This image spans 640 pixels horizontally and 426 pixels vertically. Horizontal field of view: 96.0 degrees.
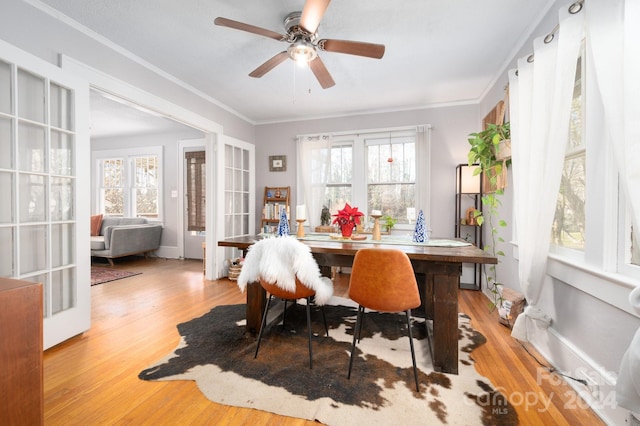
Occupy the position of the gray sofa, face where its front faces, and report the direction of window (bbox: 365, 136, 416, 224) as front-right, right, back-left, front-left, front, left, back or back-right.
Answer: left

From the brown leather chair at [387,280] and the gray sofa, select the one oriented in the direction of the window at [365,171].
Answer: the brown leather chair

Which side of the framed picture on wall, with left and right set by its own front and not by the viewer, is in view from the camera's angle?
front

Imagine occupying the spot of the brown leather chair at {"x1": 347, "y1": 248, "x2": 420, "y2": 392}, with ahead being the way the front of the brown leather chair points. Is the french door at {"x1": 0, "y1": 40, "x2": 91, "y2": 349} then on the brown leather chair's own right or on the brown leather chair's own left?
on the brown leather chair's own left

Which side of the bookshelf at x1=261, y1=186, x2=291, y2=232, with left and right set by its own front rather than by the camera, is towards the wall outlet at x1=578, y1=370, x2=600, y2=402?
front

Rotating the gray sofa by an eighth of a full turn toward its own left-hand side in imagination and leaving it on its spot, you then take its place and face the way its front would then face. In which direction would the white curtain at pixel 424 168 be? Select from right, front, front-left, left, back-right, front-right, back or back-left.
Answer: front-left

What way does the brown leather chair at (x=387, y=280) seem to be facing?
away from the camera

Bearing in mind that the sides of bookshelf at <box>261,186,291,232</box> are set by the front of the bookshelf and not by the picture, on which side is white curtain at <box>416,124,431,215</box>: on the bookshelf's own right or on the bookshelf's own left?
on the bookshelf's own left

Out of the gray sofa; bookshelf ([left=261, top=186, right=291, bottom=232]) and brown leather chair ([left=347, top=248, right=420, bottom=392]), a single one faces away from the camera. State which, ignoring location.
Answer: the brown leather chair

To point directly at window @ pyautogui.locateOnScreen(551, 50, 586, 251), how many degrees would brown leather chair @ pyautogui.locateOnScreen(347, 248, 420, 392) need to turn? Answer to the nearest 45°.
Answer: approximately 45° to its right

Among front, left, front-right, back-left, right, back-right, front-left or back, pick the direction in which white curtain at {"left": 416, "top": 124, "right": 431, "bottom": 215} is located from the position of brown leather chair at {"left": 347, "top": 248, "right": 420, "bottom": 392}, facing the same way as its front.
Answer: front

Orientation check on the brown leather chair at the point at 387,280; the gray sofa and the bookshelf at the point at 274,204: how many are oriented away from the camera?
1

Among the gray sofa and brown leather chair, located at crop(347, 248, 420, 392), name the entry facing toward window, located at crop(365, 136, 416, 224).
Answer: the brown leather chair

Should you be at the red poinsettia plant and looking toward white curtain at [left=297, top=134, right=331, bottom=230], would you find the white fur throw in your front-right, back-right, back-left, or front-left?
back-left

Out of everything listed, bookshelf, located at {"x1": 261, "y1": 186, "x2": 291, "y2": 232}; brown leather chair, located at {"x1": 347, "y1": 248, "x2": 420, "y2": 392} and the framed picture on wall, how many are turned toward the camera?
2

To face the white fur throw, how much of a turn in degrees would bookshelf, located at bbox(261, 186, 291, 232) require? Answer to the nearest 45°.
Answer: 0° — it already faces it

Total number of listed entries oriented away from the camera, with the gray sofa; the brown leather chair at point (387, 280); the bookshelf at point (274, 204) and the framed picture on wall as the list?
1
